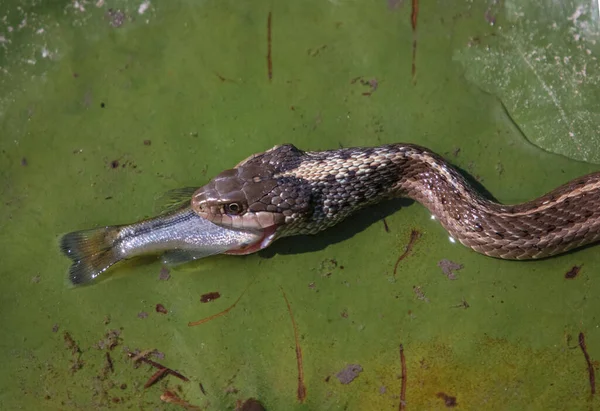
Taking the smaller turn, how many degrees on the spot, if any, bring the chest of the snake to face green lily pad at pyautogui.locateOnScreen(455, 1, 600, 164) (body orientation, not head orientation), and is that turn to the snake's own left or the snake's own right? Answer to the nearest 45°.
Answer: approximately 135° to the snake's own right

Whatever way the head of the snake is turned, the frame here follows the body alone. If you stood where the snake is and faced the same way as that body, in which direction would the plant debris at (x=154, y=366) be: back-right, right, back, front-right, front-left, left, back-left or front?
front

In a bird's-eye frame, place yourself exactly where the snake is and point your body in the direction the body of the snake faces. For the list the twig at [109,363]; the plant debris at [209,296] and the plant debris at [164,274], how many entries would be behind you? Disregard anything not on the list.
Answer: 0

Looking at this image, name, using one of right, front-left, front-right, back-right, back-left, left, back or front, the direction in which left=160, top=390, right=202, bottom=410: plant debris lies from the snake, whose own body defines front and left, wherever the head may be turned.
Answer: front

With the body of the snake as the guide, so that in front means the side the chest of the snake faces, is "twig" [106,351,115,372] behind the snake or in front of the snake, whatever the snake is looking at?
in front

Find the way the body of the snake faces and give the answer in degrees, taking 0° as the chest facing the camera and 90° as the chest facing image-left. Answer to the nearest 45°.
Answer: approximately 90°

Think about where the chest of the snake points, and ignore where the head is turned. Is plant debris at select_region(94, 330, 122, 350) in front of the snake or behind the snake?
in front

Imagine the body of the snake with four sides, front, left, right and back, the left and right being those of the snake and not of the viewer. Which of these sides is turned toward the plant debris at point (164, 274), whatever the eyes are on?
front

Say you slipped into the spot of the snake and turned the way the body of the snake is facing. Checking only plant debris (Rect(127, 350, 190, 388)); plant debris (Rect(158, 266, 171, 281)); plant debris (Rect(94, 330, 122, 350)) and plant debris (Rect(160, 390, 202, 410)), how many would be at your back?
0

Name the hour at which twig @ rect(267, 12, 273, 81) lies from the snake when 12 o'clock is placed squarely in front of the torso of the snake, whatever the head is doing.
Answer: The twig is roughly at 2 o'clock from the snake.
